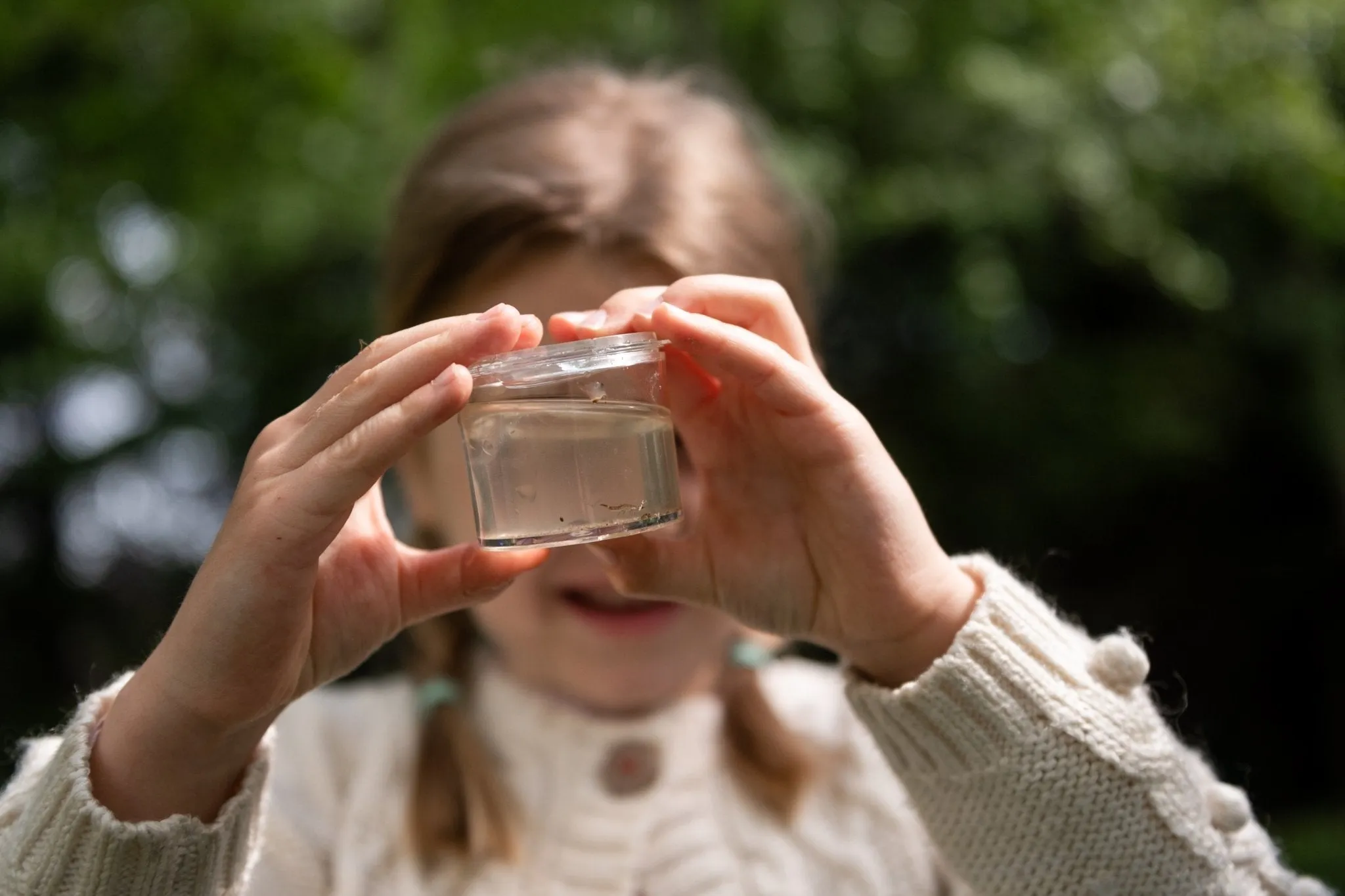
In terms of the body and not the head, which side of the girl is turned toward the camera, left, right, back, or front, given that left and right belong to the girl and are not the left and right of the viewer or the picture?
front
